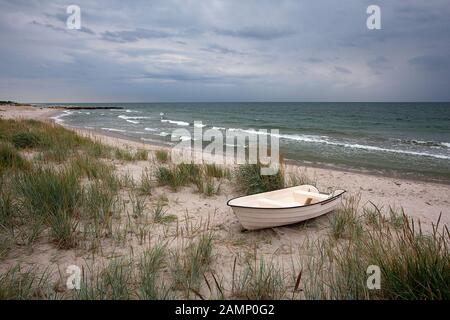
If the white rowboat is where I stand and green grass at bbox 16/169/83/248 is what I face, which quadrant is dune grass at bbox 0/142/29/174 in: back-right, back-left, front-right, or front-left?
front-right

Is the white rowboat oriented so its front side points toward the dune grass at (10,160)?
no

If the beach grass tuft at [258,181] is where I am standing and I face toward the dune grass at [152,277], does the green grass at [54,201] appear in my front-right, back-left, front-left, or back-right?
front-right

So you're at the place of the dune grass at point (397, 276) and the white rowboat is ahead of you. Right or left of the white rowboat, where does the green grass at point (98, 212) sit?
left
